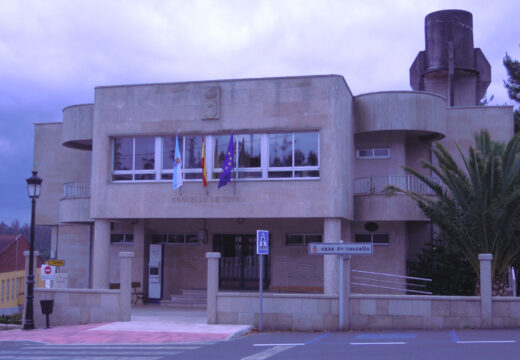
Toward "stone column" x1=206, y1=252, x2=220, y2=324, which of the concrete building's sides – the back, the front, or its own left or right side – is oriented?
front

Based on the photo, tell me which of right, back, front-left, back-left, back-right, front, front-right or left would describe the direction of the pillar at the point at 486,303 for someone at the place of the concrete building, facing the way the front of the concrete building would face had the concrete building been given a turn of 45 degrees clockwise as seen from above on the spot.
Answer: left

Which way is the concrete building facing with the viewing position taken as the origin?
facing the viewer

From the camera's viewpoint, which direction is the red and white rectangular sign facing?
toward the camera

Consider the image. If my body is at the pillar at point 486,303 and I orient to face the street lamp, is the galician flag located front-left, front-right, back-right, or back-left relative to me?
front-right

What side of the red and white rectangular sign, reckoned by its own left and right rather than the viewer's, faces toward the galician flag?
left

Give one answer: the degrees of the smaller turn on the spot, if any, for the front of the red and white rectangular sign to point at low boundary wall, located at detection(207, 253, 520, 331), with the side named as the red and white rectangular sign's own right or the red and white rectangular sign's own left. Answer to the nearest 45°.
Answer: approximately 45° to the red and white rectangular sign's own left

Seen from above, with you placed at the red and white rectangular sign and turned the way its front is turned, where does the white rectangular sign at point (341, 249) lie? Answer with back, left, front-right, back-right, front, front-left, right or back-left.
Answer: front-left

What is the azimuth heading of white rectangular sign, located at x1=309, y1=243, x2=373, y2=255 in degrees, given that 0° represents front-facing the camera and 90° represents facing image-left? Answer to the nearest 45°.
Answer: approximately 0°
